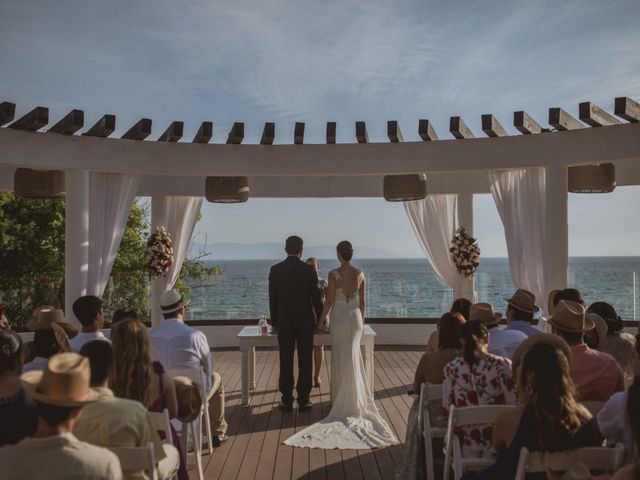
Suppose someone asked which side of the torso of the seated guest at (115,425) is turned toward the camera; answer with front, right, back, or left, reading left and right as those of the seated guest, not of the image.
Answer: back

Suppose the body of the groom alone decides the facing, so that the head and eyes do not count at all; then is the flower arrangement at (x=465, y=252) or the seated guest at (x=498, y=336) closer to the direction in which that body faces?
the flower arrangement

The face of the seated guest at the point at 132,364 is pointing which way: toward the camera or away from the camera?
away from the camera

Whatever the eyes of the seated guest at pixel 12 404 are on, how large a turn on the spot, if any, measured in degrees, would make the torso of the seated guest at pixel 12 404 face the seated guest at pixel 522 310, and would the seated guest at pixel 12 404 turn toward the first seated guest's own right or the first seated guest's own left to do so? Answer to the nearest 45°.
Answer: approximately 90° to the first seated guest's own right

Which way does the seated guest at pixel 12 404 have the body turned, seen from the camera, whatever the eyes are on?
away from the camera

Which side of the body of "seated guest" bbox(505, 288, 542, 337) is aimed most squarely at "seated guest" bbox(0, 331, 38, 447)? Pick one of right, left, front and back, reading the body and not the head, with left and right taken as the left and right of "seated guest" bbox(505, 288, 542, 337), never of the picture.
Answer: left

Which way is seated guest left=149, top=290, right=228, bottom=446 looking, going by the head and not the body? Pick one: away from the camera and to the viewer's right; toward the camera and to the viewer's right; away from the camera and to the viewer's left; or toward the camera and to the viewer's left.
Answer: away from the camera and to the viewer's right

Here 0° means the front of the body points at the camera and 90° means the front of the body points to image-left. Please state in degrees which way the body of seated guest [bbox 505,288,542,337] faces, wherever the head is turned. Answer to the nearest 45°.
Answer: approximately 135°

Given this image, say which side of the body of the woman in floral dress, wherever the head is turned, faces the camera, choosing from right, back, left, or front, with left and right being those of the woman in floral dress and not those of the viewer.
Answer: back

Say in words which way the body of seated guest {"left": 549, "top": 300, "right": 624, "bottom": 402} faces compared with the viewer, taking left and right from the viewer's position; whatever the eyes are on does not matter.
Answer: facing away from the viewer and to the left of the viewer

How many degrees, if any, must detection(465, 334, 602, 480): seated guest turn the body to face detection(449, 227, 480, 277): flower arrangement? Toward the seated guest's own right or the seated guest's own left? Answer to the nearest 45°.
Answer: approximately 45° to the seated guest's own right

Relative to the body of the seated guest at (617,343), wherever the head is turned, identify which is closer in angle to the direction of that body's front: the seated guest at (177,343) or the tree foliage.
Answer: the tree foliage

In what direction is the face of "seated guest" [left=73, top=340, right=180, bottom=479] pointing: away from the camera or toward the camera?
away from the camera

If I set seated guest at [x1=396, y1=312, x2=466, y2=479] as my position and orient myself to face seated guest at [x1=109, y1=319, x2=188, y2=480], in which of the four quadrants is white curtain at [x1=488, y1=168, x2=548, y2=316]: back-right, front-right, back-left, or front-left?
back-right
